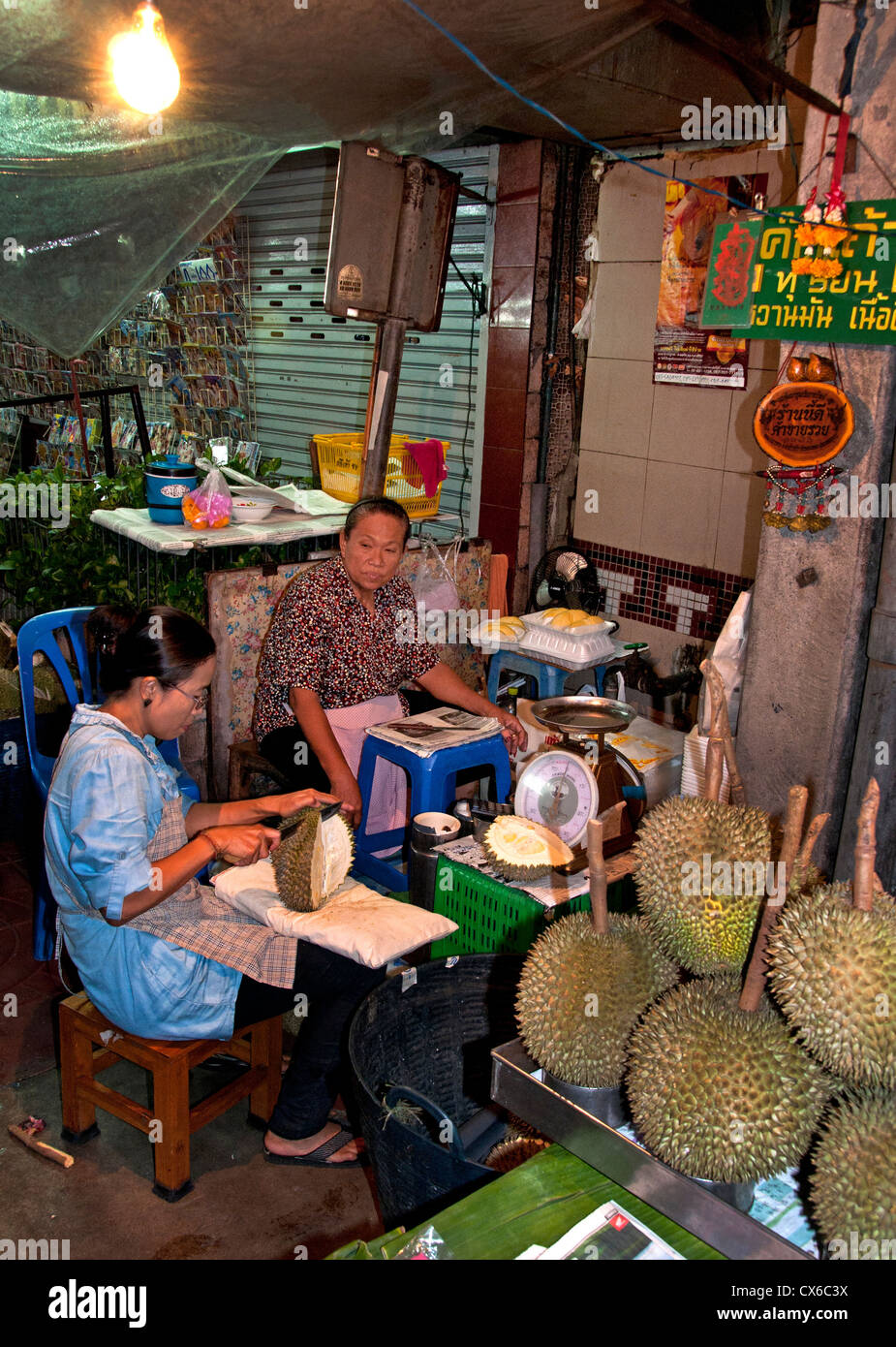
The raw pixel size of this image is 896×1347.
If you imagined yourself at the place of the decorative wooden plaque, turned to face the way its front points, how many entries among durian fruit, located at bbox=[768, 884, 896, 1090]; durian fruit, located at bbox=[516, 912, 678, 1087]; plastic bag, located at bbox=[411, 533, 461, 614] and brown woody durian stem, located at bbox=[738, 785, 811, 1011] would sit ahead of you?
3

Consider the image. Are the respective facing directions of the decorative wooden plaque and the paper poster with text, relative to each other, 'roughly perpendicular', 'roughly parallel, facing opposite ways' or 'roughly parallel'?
roughly parallel

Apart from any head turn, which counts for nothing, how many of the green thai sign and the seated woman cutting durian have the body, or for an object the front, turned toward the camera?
1

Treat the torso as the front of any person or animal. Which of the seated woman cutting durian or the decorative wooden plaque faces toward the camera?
the decorative wooden plaque

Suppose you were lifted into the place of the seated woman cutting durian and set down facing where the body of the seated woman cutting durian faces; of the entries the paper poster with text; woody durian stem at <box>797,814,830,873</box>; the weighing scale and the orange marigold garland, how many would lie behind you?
0

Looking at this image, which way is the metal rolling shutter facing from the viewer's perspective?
toward the camera

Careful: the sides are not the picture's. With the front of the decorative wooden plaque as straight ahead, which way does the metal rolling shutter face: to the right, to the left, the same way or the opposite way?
the same way

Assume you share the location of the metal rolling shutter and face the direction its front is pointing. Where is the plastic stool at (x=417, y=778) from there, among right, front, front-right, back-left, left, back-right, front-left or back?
front

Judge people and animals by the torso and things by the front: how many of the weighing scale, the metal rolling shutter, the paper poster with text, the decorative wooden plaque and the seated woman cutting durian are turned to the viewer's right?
1

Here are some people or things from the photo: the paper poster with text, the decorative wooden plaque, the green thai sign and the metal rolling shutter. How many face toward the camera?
4

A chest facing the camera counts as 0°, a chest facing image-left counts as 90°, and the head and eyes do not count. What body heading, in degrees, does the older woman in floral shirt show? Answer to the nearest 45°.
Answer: approximately 315°

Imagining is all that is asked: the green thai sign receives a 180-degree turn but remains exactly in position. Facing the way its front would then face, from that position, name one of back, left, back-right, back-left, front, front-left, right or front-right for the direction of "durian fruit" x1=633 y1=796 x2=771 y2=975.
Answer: back

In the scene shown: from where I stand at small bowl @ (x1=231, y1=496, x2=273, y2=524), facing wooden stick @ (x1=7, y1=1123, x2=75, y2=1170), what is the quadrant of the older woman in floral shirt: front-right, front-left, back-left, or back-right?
front-left

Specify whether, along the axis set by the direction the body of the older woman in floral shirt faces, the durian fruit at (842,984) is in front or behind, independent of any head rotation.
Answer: in front

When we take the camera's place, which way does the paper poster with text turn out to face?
facing the viewer
